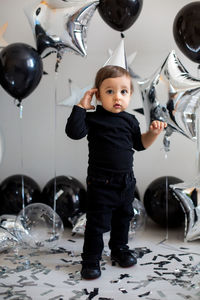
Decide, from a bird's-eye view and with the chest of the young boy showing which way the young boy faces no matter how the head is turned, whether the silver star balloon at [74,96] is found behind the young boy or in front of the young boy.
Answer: behind

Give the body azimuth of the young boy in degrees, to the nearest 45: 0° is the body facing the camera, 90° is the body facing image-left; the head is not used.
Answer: approximately 315°
